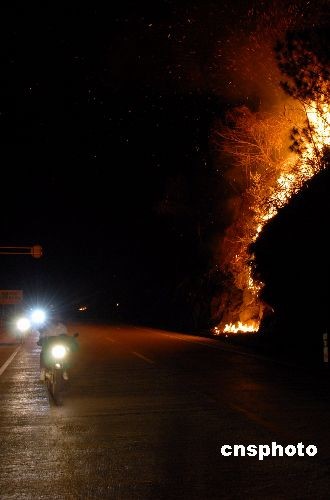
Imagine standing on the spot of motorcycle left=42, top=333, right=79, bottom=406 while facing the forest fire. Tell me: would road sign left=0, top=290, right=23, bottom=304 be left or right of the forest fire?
left

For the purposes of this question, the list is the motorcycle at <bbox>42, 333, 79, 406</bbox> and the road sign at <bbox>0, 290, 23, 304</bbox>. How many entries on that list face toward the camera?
2

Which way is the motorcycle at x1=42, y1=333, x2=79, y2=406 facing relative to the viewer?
toward the camera

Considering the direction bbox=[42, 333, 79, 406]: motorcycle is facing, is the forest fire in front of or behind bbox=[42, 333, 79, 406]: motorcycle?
behind

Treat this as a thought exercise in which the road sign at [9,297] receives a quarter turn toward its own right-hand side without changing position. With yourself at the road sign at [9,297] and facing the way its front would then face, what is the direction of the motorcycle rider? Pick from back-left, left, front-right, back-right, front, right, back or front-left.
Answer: left

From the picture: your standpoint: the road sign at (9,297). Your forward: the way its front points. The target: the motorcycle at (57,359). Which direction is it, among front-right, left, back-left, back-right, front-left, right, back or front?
front

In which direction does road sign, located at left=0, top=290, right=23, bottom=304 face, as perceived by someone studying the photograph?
facing the viewer

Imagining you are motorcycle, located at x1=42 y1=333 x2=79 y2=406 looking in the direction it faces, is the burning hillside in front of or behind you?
behind

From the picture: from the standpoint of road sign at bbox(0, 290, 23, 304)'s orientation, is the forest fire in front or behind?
in front

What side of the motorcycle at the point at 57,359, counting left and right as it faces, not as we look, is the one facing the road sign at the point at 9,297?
back
